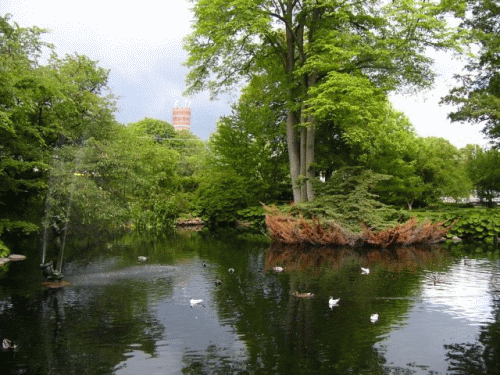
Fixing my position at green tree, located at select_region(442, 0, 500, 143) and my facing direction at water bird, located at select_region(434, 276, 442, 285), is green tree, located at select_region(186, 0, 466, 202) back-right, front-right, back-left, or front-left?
front-right

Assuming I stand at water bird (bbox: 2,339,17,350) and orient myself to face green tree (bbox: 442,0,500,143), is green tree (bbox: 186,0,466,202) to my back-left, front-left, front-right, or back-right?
front-left

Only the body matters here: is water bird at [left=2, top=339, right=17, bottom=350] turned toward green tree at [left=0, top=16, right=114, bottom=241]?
no

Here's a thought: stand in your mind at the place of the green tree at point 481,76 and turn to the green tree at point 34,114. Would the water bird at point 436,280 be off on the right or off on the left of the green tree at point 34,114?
left
